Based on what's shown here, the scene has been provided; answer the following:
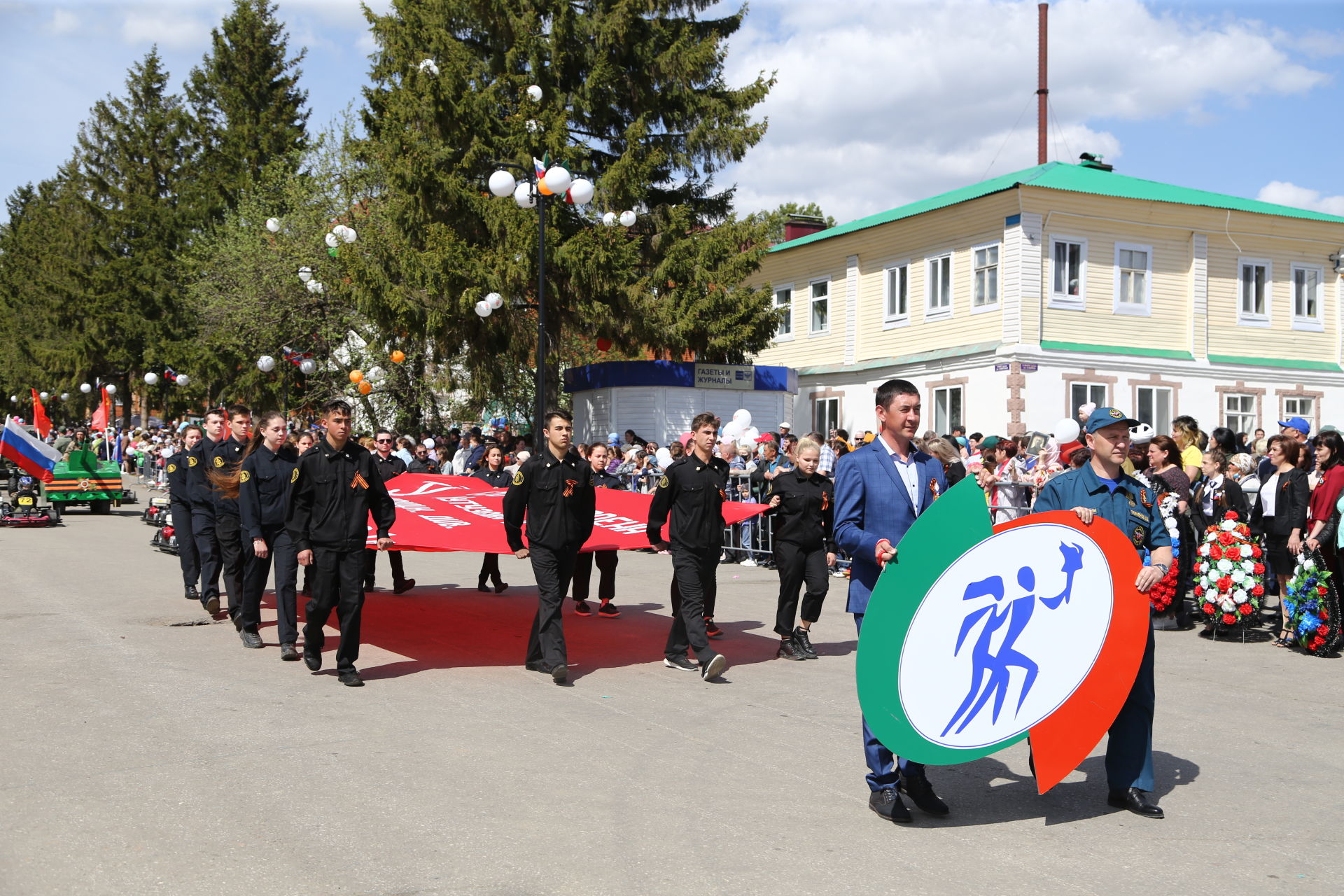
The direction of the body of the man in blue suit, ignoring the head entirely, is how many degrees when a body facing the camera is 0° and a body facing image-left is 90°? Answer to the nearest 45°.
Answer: approximately 315°

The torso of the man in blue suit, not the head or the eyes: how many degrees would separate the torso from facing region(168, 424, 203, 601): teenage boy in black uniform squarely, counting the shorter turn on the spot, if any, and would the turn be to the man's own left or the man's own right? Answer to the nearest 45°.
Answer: approximately 180°

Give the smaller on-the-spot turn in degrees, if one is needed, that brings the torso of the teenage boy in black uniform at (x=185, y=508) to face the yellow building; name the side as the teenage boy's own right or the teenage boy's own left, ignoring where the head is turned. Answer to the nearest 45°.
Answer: approximately 90° to the teenage boy's own left

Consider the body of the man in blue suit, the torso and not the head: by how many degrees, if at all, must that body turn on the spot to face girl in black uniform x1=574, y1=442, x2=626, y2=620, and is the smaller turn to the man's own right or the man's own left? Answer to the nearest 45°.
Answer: approximately 180°

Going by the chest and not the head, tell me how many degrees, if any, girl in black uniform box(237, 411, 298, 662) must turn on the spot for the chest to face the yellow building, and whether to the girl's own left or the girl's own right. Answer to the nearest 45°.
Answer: approximately 90° to the girl's own left

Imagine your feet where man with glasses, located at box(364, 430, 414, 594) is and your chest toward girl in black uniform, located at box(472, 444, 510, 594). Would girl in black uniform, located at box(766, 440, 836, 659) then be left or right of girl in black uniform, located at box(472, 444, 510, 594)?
right

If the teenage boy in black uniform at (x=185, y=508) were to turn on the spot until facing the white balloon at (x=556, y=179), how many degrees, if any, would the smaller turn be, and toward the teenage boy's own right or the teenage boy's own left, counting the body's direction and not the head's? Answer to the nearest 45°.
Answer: approximately 90° to the teenage boy's own left

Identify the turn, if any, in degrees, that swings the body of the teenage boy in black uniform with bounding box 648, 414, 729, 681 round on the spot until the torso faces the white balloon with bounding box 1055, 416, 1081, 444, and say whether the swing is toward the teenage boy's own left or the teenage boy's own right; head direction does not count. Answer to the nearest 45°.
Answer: approximately 90° to the teenage boy's own left

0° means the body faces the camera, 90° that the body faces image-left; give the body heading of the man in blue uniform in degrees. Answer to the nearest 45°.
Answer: approximately 315°

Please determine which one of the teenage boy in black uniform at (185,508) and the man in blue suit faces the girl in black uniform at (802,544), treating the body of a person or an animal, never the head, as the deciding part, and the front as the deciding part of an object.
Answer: the teenage boy in black uniform

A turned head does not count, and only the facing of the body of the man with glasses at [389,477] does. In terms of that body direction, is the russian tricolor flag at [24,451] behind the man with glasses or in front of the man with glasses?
behind
